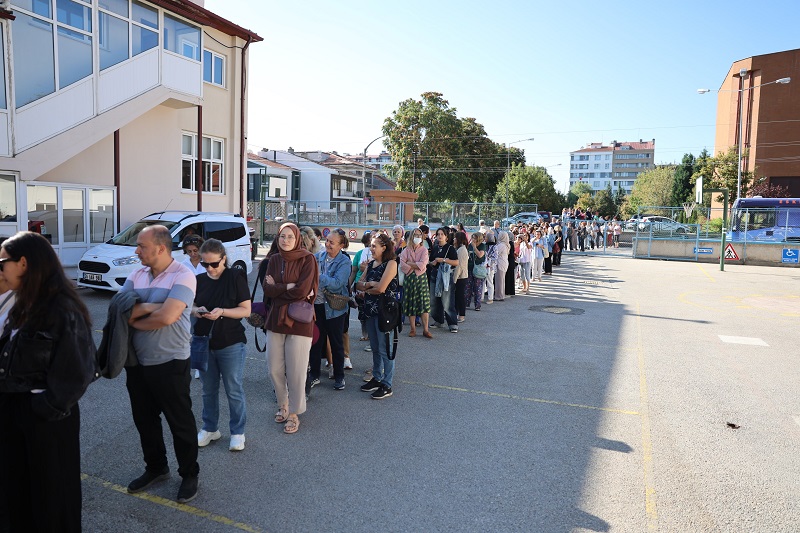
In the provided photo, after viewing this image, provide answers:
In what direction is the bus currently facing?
to the viewer's left

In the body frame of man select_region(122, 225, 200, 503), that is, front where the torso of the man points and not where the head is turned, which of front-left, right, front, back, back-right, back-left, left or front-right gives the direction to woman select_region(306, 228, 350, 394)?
back

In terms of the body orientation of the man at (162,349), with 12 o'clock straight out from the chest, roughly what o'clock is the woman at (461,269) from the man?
The woman is roughly at 6 o'clock from the man.

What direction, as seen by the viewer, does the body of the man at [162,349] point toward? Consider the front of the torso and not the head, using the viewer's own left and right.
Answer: facing the viewer and to the left of the viewer

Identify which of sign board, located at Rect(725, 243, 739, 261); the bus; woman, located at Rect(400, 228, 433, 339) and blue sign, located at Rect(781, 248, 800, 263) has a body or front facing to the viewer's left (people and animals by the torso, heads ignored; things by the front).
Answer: the bus

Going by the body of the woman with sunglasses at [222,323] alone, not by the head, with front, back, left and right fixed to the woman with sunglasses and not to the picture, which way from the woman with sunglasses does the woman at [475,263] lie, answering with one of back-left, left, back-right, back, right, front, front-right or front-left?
back

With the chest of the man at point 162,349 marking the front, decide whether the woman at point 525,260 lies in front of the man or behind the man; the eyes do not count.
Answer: behind

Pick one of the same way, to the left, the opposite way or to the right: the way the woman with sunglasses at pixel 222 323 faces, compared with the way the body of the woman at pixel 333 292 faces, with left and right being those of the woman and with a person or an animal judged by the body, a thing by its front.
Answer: the same way

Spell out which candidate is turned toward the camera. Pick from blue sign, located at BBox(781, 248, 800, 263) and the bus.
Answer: the blue sign

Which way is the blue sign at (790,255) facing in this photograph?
toward the camera

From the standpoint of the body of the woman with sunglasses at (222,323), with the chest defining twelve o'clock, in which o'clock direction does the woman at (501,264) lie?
The woman is roughly at 6 o'clock from the woman with sunglasses.

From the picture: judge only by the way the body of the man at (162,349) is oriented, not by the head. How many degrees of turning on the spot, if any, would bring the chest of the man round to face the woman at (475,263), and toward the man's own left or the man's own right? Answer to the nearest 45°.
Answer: approximately 180°

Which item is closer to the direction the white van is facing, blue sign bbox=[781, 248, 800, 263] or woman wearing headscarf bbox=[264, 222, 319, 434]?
the woman wearing headscarf

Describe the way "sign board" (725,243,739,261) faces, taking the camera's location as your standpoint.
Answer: facing the viewer

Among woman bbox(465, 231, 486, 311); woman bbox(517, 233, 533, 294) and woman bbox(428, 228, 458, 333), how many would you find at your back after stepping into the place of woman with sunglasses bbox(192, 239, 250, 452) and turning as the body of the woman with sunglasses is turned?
3

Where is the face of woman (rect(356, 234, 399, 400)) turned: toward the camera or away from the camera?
toward the camera
